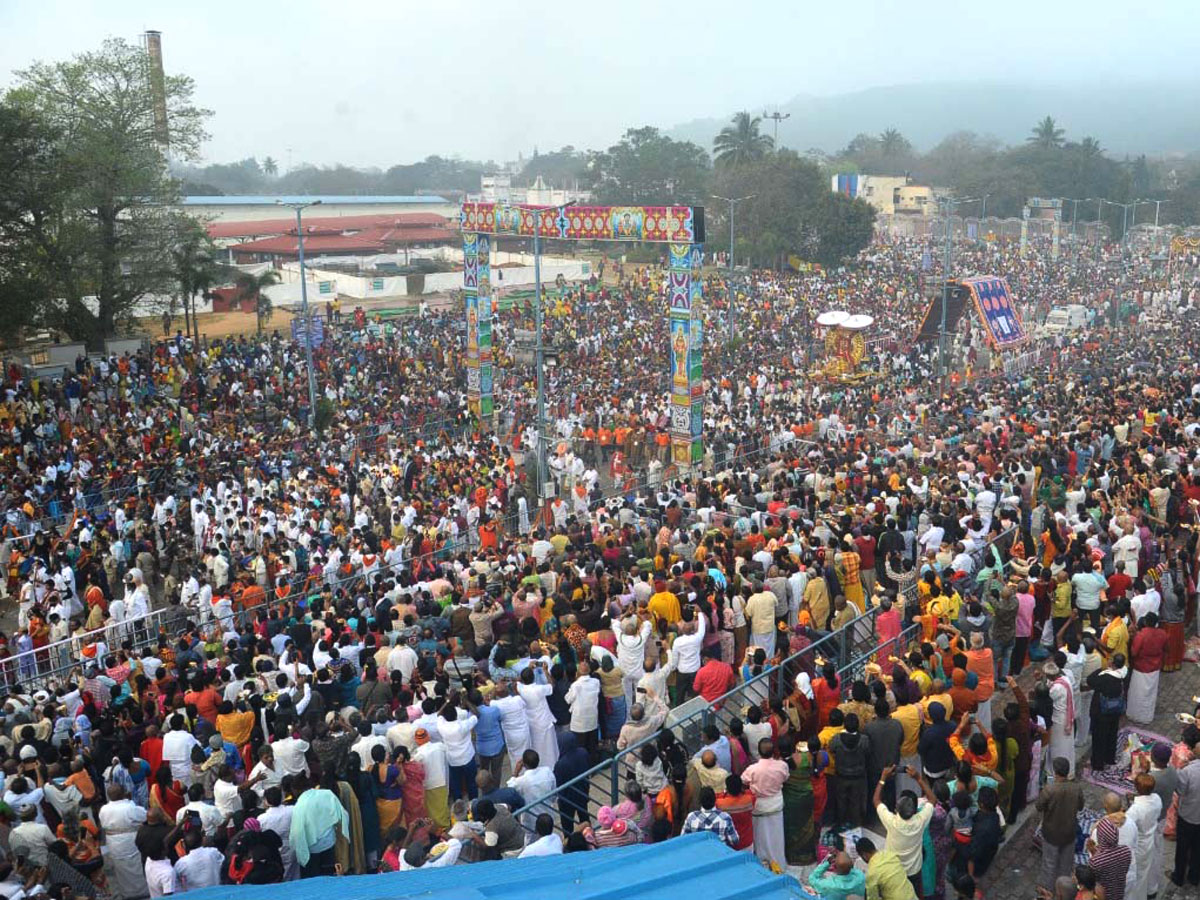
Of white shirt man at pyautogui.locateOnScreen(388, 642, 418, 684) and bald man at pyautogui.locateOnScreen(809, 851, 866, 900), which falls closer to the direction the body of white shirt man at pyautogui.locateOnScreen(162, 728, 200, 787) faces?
the white shirt man

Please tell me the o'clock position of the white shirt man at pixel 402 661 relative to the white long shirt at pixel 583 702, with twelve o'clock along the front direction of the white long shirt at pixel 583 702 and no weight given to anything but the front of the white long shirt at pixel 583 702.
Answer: the white shirt man at pixel 402 661 is roughly at 10 o'clock from the white long shirt at pixel 583 702.

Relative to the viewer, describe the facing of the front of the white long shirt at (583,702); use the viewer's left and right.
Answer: facing away from the viewer

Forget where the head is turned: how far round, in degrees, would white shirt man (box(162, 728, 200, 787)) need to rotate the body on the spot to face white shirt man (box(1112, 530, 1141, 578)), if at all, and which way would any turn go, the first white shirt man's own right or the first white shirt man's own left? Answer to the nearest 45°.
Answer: approximately 90° to the first white shirt man's own right

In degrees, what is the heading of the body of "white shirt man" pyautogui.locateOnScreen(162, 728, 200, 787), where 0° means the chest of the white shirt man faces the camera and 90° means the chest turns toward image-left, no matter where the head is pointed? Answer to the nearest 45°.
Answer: approximately 180°

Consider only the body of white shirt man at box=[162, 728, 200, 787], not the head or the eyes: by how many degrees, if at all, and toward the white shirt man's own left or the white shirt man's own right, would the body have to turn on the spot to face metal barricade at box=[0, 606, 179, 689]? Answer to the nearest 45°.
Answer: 0° — they already face it

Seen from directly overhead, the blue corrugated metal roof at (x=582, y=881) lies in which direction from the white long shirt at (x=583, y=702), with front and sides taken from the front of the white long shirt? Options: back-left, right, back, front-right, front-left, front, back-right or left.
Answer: back

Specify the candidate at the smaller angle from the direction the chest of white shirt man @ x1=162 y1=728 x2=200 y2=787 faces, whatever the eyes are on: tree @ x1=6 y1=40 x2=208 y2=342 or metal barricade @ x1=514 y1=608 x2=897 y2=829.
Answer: the tree

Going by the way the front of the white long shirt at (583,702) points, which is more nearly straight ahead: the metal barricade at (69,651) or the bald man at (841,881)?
the metal barricade

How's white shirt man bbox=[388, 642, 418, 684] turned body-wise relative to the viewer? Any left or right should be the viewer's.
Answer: facing away from the viewer

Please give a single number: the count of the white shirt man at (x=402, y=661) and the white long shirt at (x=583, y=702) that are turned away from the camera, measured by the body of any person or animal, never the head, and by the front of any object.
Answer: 2
